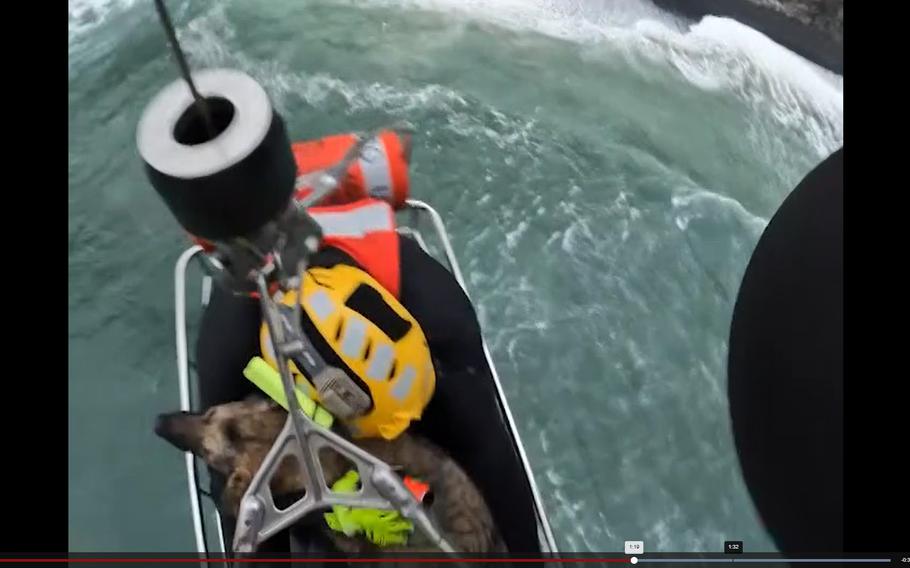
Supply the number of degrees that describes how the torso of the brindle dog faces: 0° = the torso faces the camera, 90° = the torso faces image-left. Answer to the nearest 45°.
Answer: approximately 90°
